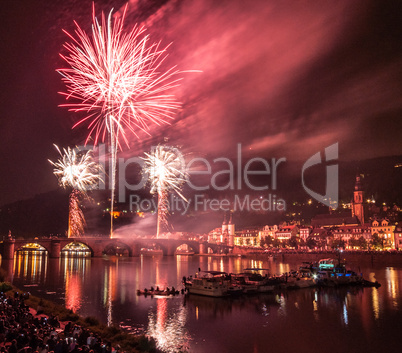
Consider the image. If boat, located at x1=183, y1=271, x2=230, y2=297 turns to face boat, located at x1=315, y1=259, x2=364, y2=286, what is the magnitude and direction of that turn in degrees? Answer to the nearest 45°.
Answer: approximately 135° to its right

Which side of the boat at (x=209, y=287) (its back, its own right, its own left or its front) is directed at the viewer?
left

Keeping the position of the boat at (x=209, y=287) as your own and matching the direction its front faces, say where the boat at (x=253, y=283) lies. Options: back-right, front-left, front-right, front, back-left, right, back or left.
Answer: back-right
